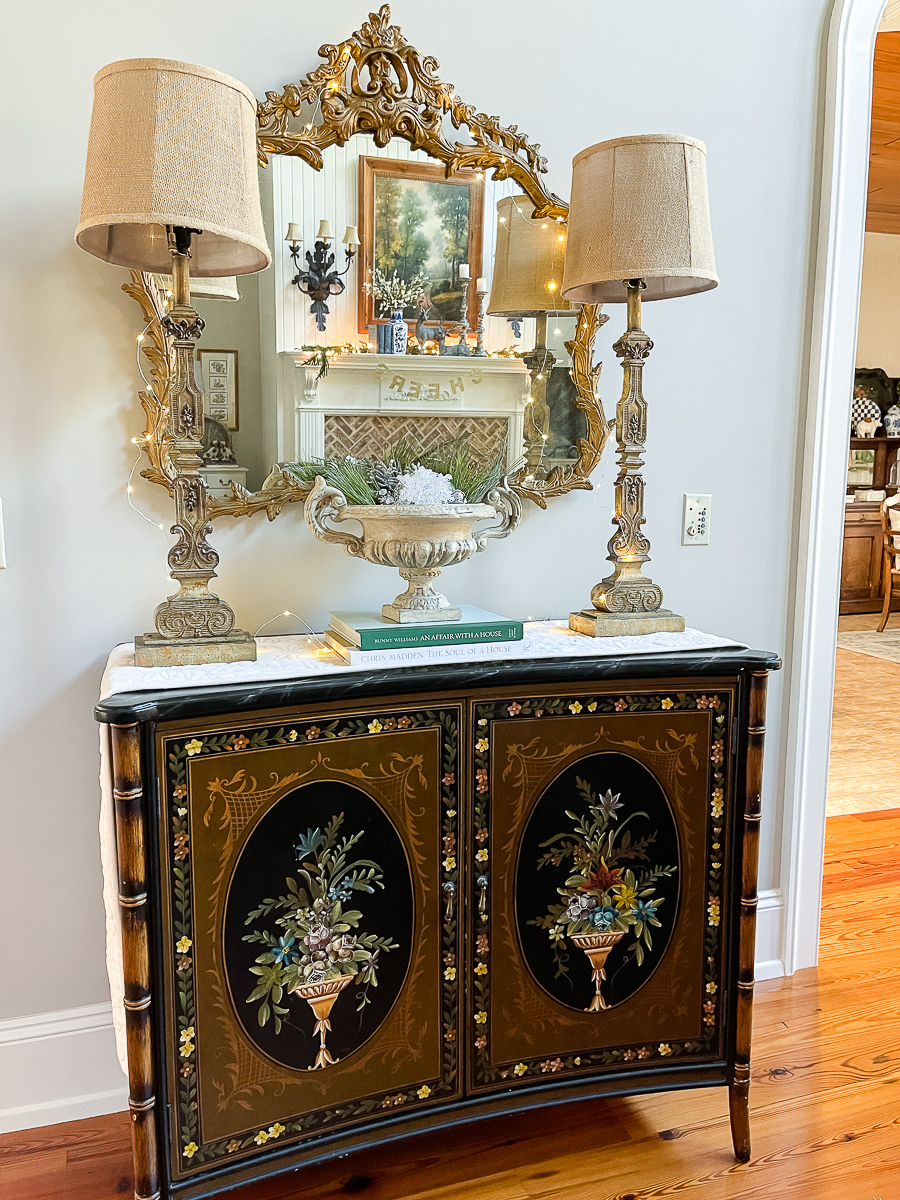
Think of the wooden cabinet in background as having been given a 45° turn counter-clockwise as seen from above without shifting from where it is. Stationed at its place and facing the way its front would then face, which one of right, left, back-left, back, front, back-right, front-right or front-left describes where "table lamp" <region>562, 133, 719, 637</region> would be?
front-right

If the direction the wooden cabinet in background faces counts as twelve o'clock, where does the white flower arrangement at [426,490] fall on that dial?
The white flower arrangement is roughly at 12 o'clock from the wooden cabinet in background.

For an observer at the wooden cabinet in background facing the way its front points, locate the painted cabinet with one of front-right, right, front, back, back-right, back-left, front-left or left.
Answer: front

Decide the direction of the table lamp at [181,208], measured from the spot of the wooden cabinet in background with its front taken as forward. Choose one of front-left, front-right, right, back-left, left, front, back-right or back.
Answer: front

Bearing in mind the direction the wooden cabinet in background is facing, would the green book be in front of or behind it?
in front

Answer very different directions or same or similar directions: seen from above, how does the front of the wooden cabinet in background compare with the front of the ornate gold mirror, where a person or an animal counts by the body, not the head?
same or similar directions

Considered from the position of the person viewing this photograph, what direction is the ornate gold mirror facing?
facing the viewer

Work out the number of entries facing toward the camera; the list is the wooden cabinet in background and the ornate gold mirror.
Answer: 2
